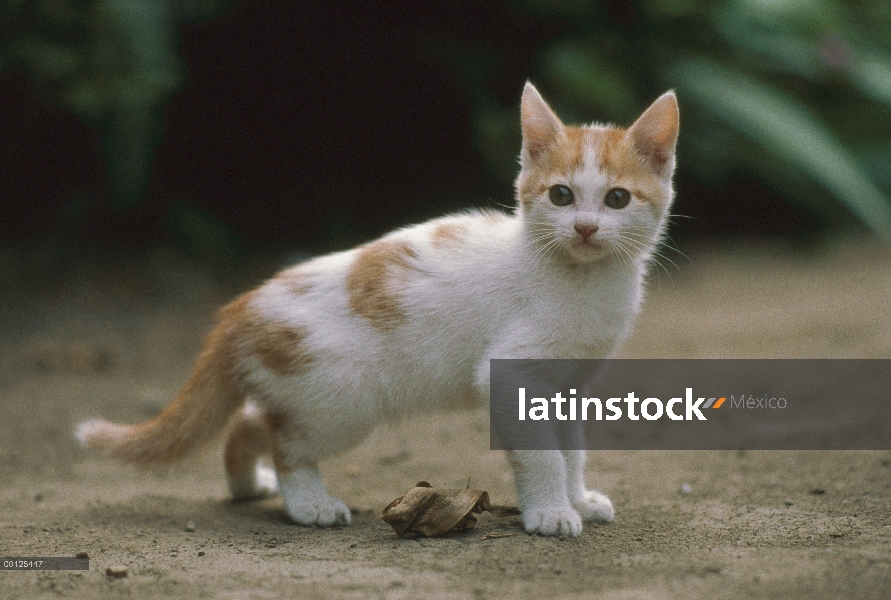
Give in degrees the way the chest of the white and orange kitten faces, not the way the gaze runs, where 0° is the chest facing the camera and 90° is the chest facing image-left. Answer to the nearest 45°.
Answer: approximately 270°

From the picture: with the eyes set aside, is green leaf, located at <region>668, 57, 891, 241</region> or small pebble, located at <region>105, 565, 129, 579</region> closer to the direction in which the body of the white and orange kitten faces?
the green leaf

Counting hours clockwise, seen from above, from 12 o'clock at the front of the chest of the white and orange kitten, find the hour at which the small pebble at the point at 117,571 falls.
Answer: The small pebble is roughly at 5 o'clock from the white and orange kitten.

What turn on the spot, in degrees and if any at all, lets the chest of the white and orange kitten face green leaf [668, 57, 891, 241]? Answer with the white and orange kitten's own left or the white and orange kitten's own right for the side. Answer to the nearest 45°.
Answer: approximately 45° to the white and orange kitten's own left
